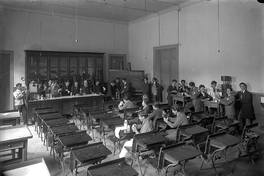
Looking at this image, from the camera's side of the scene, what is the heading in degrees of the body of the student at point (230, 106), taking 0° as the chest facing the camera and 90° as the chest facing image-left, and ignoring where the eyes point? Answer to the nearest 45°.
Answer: approximately 45°

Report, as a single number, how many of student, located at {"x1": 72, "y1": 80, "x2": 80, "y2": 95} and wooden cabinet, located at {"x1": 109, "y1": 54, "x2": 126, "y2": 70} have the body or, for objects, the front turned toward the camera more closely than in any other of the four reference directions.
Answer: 2

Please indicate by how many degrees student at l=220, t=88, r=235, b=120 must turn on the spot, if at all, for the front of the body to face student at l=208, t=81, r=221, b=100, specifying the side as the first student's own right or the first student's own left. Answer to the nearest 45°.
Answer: approximately 135° to the first student's own right

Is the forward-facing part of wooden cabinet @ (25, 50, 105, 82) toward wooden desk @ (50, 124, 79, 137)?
yes

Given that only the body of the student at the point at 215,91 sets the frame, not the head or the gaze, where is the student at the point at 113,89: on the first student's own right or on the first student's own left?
on the first student's own right

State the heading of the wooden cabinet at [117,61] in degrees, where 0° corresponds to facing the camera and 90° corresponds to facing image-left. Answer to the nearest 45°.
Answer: approximately 0°

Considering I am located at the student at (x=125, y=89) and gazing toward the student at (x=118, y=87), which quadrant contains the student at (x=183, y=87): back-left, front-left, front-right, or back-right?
back-right

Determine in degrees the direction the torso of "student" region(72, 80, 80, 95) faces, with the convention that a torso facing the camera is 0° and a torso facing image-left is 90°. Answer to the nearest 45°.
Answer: approximately 0°

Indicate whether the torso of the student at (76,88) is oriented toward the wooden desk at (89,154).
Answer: yes

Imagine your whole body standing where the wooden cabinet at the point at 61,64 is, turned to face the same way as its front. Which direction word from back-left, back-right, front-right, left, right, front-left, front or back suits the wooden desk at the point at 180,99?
front-left

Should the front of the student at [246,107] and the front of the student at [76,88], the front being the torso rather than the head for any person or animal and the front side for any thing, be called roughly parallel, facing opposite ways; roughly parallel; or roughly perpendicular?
roughly perpendicular
